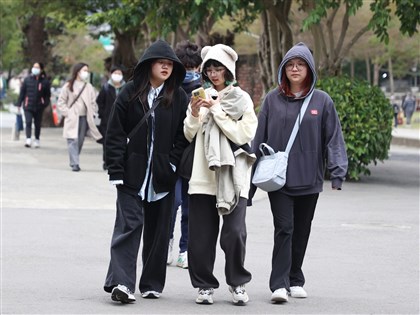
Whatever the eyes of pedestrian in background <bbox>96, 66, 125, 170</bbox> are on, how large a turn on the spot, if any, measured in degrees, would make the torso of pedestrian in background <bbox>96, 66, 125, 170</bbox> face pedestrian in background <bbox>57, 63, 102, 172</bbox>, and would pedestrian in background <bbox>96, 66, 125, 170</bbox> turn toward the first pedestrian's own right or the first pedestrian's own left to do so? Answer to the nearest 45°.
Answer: approximately 135° to the first pedestrian's own right

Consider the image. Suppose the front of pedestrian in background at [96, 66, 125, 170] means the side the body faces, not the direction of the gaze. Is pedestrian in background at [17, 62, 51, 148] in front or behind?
behind

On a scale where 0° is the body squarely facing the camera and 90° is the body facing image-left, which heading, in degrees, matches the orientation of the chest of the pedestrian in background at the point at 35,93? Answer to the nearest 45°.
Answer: approximately 0°

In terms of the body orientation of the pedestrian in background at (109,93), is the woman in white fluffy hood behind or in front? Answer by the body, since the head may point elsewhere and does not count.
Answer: in front

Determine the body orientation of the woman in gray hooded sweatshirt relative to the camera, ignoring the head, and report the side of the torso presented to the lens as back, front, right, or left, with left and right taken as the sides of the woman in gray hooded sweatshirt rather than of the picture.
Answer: front

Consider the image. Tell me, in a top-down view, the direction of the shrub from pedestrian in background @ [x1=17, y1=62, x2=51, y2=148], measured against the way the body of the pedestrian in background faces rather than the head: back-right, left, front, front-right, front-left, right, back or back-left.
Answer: front-left

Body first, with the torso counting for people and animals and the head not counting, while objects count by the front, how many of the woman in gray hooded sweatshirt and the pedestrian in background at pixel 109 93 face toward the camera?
2

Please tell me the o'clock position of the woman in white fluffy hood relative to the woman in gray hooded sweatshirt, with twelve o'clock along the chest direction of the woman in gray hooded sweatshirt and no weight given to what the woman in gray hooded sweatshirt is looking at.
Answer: The woman in white fluffy hood is roughly at 2 o'clock from the woman in gray hooded sweatshirt.

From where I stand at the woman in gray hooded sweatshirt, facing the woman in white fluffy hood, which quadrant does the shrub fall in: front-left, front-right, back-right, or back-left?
back-right

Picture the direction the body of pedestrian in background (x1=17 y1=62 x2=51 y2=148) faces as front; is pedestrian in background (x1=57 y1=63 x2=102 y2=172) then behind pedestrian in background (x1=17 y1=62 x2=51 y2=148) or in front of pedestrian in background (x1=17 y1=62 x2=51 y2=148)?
in front

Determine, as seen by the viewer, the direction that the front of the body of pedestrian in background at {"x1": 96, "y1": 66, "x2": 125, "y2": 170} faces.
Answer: toward the camera
